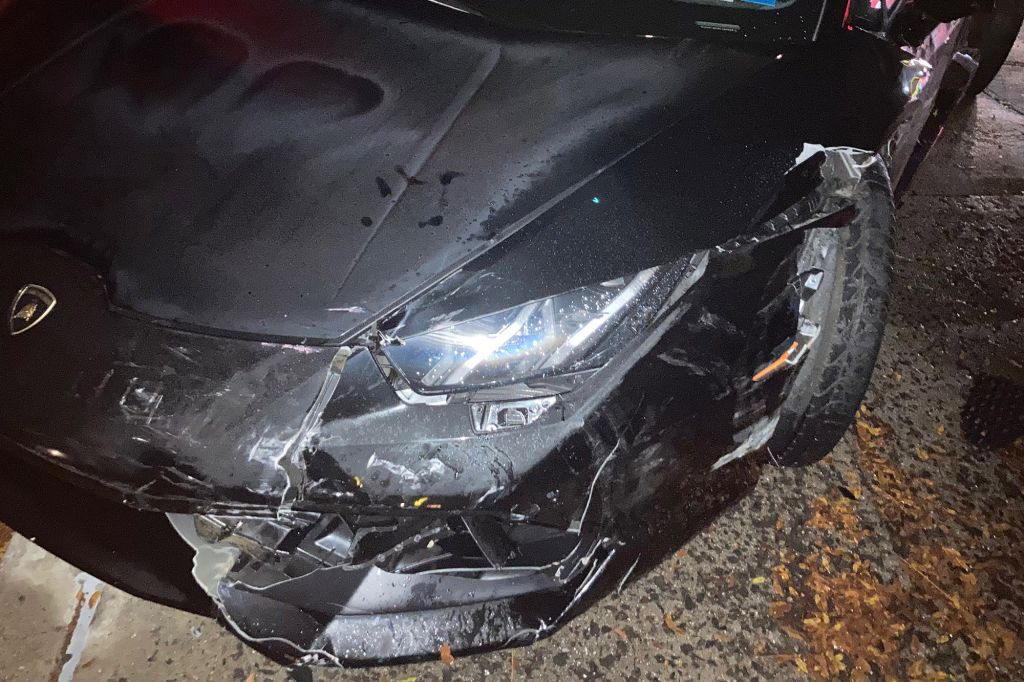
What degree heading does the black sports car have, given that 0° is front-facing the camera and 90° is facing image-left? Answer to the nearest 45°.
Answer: approximately 45°
